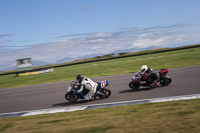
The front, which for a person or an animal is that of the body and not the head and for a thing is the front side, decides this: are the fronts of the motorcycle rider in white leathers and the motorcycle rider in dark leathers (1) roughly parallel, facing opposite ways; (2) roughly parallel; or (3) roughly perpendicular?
roughly parallel
